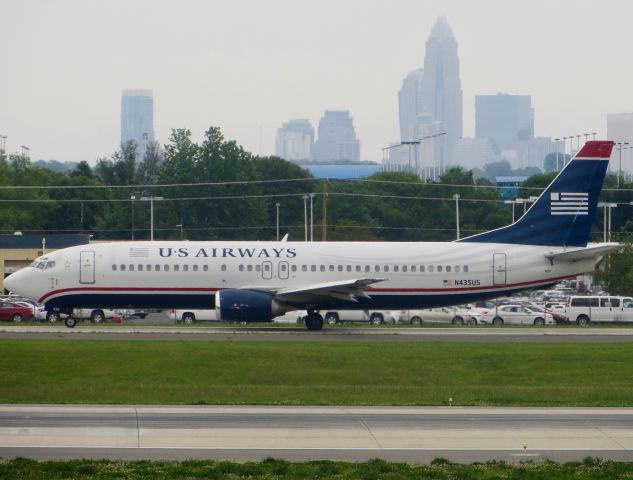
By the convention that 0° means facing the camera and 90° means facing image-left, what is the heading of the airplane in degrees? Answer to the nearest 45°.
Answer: approximately 90°
